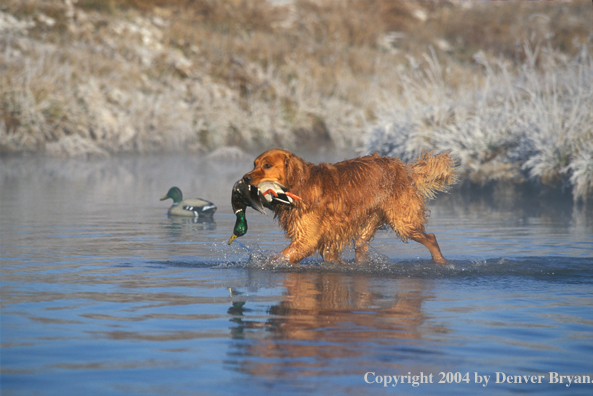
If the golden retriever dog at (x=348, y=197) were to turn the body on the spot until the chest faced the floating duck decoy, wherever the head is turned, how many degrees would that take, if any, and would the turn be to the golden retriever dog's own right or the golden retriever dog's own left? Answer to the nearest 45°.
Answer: approximately 45° to the golden retriever dog's own right

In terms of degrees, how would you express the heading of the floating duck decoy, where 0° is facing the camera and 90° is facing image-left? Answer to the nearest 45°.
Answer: approximately 90°

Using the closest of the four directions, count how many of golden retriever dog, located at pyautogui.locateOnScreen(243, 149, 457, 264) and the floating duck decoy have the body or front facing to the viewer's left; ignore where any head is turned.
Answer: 2

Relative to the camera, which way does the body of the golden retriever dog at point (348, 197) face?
to the viewer's left

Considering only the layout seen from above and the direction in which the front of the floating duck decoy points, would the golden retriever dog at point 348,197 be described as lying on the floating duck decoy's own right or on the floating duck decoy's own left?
on the floating duck decoy's own left
